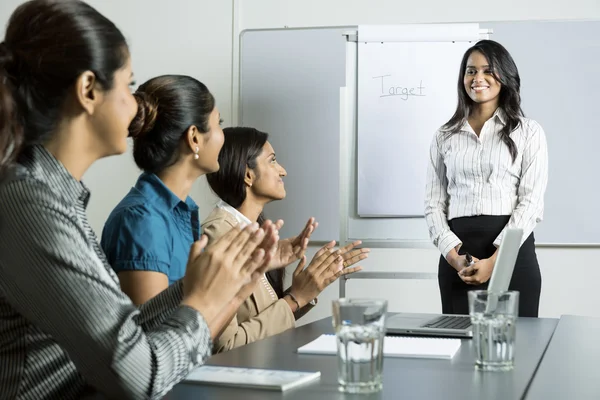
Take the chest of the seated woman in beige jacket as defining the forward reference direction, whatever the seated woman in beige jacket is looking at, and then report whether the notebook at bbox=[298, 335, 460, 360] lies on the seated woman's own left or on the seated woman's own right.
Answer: on the seated woman's own right

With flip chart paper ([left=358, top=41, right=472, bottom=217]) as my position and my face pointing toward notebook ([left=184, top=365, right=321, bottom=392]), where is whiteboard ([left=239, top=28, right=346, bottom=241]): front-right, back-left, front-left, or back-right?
back-right

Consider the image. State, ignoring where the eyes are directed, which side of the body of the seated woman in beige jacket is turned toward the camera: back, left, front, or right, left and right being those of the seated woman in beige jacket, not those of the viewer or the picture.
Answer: right

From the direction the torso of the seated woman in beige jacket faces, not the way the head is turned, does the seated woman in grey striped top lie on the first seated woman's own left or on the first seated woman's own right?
on the first seated woman's own right

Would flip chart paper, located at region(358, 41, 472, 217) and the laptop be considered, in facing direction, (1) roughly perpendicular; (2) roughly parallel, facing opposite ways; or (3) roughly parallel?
roughly perpendicular

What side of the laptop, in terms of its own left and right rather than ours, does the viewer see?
left

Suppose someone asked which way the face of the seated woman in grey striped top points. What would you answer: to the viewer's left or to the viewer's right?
to the viewer's right

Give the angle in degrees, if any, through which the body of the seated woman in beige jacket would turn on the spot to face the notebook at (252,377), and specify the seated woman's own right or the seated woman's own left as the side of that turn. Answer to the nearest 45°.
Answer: approximately 90° to the seated woman's own right

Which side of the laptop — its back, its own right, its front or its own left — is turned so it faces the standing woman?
right

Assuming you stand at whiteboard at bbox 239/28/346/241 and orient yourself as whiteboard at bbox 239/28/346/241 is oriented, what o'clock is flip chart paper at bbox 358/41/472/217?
flip chart paper at bbox 358/41/472/217 is roughly at 10 o'clock from whiteboard at bbox 239/28/346/241.

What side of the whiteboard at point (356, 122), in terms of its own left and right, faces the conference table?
front

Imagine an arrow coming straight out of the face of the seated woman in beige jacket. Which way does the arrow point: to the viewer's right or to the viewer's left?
to the viewer's right

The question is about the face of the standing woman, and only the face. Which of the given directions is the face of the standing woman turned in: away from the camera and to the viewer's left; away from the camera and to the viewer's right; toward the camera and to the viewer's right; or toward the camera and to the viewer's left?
toward the camera and to the viewer's left
